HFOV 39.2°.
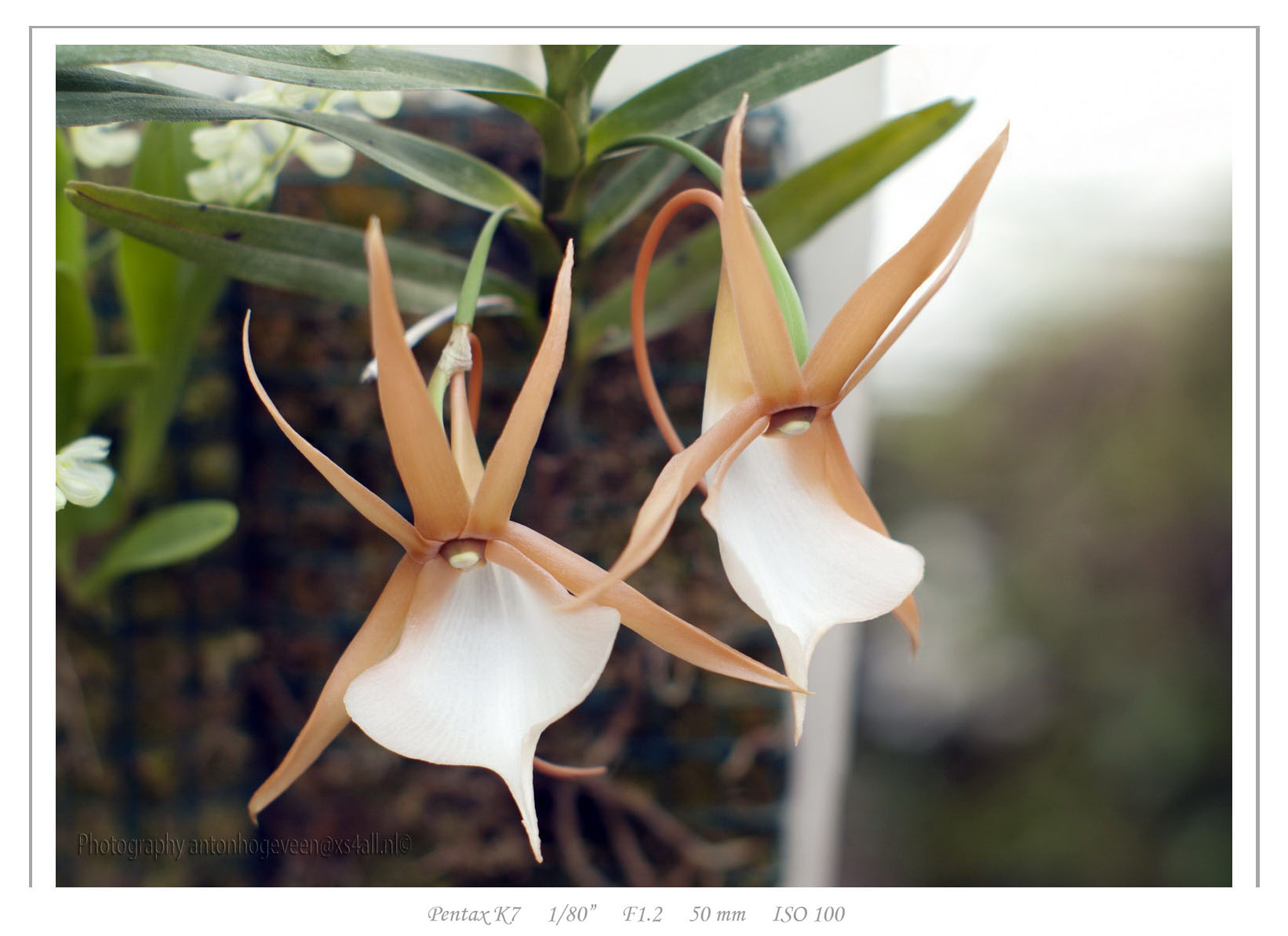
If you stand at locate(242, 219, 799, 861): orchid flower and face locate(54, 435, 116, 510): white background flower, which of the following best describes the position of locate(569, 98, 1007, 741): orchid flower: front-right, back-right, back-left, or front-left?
back-right

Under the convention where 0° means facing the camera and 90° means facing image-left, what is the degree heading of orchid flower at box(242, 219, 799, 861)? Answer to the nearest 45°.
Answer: approximately 0°
